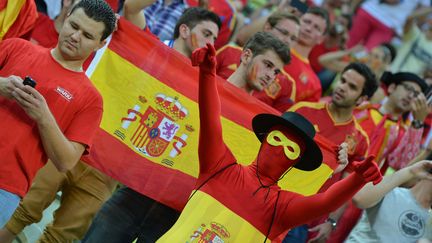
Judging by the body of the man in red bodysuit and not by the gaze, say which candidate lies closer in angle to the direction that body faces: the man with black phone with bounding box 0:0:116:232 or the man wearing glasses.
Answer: the man with black phone

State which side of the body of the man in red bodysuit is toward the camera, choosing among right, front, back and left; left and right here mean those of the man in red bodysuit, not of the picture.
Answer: front

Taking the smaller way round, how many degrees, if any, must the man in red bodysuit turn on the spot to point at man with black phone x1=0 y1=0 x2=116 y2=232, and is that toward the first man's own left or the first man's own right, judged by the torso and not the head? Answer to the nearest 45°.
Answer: approximately 90° to the first man's own right

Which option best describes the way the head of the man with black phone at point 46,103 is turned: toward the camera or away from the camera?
toward the camera

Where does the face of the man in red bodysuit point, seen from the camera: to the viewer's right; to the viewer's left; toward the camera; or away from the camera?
toward the camera

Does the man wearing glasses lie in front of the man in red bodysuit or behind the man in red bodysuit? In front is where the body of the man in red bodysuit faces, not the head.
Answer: behind

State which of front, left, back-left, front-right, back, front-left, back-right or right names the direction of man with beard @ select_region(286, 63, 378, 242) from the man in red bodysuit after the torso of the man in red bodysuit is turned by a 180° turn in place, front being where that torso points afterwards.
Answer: front
